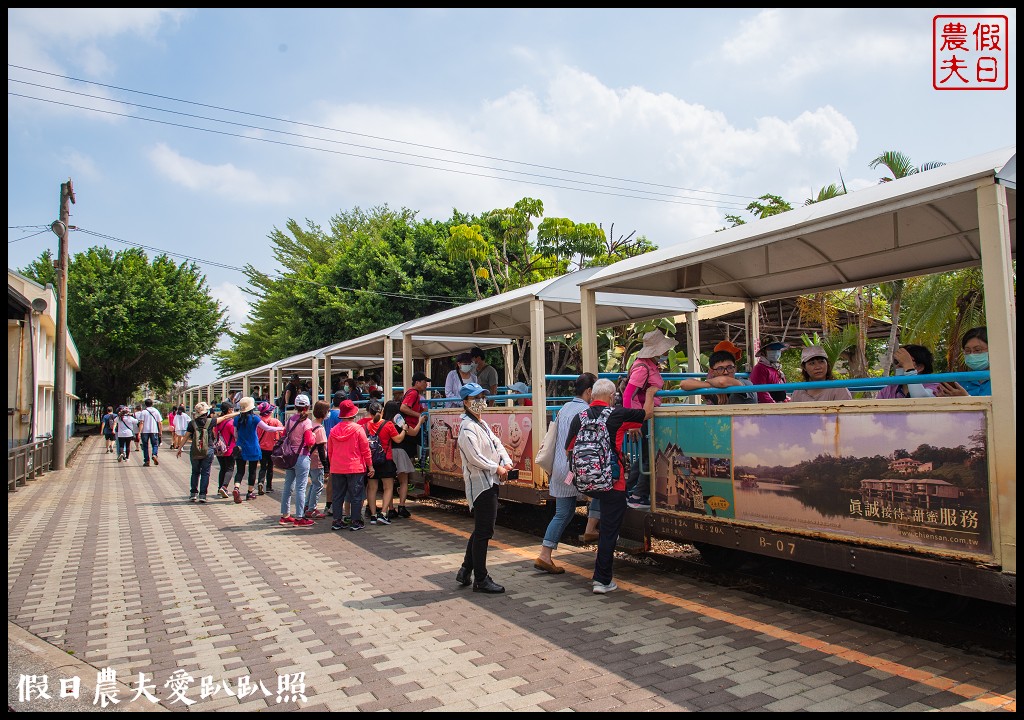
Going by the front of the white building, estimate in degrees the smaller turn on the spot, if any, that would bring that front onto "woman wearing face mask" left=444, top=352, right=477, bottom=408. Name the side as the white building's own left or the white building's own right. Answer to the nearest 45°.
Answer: approximately 45° to the white building's own right

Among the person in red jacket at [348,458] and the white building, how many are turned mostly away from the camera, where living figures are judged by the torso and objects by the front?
1

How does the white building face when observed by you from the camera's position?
facing to the right of the viewer

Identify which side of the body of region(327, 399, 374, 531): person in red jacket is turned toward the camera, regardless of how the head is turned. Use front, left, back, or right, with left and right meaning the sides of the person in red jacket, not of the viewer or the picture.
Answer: back

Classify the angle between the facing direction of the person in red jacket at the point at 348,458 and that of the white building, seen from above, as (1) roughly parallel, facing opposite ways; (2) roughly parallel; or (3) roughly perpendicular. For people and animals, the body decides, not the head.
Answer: roughly perpendicular

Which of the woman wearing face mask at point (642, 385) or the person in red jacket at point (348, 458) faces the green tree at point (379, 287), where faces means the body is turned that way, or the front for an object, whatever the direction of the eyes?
the person in red jacket
